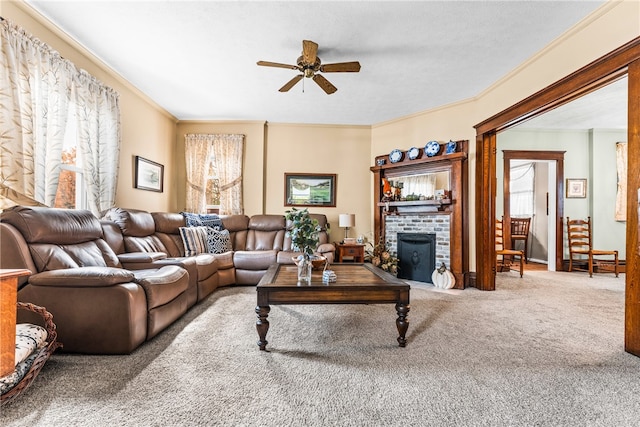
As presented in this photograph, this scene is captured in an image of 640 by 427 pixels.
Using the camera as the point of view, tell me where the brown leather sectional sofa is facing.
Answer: facing the viewer and to the right of the viewer

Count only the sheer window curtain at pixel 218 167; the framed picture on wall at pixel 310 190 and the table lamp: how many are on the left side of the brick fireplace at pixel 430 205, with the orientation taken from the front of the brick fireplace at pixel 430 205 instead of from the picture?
0

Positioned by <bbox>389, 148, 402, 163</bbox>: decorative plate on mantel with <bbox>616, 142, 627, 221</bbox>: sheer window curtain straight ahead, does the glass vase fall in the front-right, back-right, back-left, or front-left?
back-right

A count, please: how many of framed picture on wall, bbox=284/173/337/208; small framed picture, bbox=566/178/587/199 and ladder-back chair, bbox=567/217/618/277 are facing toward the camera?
2

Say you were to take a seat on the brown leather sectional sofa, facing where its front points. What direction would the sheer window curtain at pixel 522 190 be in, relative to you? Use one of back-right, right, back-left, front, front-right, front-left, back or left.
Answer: front-left

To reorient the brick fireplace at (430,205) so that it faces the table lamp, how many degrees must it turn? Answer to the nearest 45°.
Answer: approximately 45° to its right

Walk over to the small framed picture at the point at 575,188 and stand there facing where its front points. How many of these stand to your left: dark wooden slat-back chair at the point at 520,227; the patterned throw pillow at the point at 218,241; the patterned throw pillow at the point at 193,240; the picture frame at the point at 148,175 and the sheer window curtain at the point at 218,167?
0

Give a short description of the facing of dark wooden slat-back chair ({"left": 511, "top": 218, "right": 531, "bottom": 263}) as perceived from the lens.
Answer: facing the viewer and to the left of the viewer

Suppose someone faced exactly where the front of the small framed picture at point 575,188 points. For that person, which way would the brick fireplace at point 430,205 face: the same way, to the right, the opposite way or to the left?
the same way

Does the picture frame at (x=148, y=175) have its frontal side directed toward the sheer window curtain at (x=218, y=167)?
no

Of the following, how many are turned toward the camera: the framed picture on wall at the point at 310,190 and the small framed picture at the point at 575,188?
2

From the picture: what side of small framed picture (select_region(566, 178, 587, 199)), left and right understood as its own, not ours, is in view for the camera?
front

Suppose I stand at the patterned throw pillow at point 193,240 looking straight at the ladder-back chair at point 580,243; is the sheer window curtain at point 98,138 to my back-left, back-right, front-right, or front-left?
back-right

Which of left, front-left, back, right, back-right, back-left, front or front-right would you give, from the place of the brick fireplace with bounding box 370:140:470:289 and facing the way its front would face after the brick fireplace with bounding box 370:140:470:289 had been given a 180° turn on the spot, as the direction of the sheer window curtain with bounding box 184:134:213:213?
back-left

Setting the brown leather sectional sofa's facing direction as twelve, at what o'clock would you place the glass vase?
The glass vase is roughly at 11 o'clock from the brown leather sectional sofa.

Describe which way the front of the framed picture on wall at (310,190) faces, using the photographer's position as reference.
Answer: facing the viewer

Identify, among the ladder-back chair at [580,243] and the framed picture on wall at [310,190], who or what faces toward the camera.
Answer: the framed picture on wall
